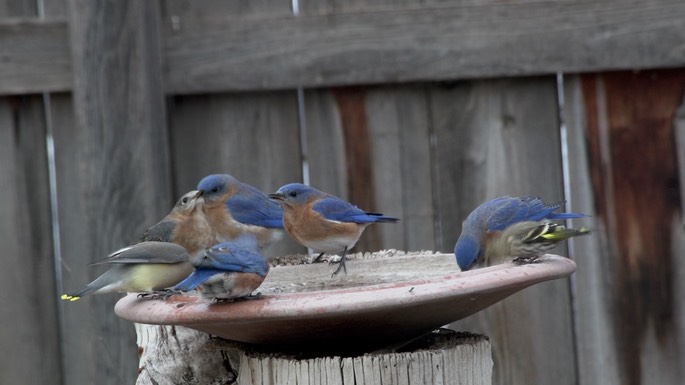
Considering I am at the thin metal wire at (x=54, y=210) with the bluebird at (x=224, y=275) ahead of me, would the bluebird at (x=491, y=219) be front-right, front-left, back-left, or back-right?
front-left

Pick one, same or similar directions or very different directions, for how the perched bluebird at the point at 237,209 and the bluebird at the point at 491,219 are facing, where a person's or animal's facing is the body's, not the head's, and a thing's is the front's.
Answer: same or similar directions

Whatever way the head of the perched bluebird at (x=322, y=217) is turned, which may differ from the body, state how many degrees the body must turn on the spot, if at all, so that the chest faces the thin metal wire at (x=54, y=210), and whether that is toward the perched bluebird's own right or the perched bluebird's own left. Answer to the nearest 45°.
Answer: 0° — it already faces it

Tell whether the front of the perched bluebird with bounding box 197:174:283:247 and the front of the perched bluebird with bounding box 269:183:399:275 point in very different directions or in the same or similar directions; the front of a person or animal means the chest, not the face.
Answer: same or similar directions

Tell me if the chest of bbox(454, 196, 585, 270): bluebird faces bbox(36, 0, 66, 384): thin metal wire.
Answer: yes

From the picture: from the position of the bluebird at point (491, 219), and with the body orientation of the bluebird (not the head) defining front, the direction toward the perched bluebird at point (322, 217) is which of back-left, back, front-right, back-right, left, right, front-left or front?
front

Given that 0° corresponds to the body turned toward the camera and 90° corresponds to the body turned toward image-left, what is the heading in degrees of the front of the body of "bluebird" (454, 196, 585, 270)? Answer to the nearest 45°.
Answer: approximately 90°

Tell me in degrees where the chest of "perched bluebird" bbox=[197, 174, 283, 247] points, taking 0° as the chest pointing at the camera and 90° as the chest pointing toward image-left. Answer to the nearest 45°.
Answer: approximately 90°

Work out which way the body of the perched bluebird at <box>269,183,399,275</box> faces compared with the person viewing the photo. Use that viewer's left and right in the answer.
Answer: facing to the left of the viewer

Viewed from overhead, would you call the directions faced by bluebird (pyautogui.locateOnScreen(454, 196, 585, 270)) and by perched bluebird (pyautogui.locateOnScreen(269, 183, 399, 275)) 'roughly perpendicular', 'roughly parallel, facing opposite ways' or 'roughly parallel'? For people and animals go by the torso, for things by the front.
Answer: roughly parallel

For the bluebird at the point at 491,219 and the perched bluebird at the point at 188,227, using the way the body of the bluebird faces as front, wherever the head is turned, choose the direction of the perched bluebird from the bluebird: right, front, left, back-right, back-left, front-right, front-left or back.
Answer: front

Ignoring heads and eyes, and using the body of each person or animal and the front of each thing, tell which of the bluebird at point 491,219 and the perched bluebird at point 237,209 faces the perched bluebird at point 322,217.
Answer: the bluebird
